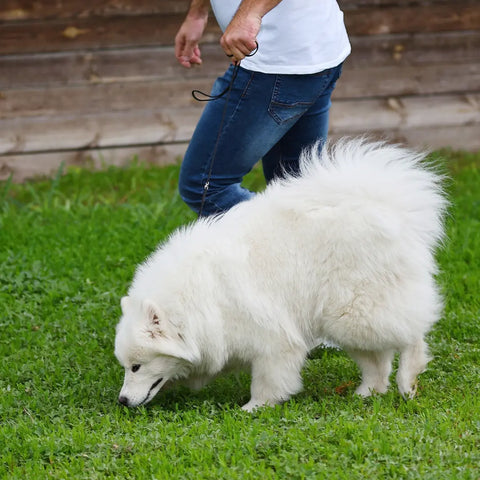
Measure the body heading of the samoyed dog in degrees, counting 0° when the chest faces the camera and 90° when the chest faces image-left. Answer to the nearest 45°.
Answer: approximately 90°

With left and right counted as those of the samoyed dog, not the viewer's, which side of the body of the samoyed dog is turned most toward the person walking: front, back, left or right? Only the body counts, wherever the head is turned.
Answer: right

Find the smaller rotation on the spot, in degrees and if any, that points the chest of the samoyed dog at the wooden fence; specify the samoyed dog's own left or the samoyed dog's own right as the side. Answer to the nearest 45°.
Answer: approximately 90° to the samoyed dog's own right
